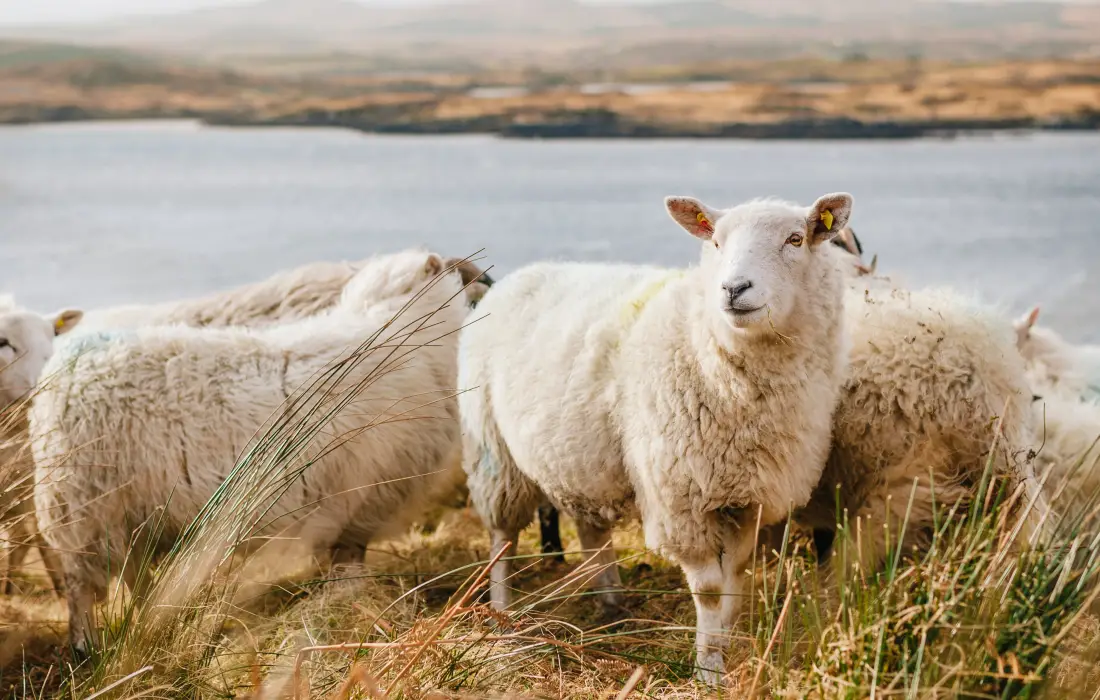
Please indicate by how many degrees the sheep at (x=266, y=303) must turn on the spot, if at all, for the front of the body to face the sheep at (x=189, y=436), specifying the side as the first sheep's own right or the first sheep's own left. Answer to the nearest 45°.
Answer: approximately 90° to the first sheep's own right

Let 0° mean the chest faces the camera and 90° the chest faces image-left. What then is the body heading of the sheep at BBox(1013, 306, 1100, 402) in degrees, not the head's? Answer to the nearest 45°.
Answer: approximately 90°

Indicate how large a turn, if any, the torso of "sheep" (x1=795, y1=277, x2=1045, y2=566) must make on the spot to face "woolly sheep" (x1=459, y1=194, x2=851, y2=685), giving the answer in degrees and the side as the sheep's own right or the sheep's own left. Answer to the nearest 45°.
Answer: approximately 45° to the sheep's own left

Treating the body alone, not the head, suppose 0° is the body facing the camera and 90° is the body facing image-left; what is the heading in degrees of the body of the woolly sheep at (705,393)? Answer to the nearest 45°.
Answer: approximately 315°

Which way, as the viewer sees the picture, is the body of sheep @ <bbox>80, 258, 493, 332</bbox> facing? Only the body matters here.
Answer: to the viewer's right

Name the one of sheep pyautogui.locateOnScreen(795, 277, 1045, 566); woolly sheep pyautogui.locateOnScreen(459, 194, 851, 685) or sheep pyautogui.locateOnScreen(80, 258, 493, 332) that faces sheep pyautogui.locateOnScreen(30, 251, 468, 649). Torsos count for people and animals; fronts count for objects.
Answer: sheep pyautogui.locateOnScreen(795, 277, 1045, 566)

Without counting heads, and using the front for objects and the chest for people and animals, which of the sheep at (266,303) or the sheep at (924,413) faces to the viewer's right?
the sheep at (266,303)

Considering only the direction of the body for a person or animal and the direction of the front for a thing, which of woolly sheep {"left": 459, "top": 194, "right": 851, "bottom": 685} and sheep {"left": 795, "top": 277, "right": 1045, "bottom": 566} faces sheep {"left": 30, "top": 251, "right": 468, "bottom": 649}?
sheep {"left": 795, "top": 277, "right": 1045, "bottom": 566}

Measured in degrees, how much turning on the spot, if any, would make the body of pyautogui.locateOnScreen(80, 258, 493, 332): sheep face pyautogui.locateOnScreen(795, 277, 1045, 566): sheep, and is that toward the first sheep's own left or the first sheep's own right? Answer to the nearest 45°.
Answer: approximately 45° to the first sheep's own right

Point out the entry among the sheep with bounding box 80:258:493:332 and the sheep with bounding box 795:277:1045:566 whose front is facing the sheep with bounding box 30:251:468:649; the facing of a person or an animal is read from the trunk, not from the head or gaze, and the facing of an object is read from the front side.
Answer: the sheep with bounding box 795:277:1045:566

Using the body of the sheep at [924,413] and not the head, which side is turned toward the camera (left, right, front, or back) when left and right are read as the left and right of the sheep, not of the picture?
left
